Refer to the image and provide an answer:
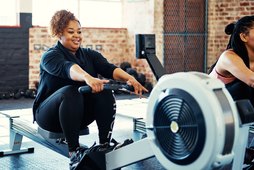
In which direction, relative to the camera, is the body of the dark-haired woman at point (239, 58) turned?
to the viewer's right

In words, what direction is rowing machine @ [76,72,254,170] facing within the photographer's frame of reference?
facing the viewer and to the right of the viewer

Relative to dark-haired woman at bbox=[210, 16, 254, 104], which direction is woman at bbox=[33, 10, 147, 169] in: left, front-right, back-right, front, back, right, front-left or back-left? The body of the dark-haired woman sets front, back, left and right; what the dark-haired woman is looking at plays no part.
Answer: back

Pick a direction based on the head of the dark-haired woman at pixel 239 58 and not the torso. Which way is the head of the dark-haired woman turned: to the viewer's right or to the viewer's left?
to the viewer's right

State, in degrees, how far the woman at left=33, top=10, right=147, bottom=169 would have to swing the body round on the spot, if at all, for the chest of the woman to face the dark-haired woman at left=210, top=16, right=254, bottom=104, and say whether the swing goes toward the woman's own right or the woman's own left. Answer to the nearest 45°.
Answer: approximately 45° to the woman's own left

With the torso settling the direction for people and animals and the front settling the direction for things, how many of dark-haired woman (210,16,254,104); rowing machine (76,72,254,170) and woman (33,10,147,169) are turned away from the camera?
0
